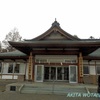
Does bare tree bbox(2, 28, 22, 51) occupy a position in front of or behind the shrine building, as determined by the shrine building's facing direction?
behind

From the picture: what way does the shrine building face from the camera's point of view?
toward the camera
